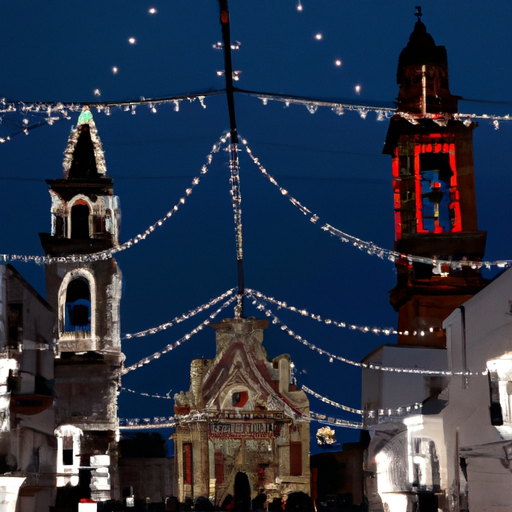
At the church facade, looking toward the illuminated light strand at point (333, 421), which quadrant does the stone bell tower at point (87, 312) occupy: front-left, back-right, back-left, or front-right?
back-right

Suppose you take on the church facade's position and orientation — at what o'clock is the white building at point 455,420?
The white building is roughly at 11 o'clock from the church facade.

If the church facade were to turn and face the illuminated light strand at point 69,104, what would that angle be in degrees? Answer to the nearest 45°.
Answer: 0° — it already faces it

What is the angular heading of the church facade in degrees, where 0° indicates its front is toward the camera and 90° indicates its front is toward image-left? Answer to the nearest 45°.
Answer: approximately 0°

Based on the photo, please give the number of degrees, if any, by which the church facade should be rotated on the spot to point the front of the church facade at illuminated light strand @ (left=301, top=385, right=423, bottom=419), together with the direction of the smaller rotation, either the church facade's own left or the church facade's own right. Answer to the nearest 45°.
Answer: approximately 45° to the church facade's own left

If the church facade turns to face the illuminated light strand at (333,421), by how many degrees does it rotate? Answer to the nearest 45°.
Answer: approximately 45° to its left

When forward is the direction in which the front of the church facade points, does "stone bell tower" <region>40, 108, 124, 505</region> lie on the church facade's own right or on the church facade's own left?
on the church facade's own right
